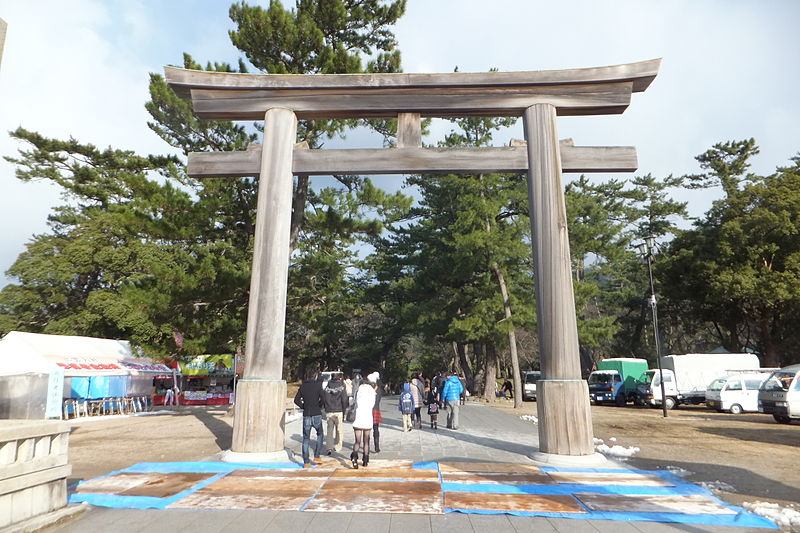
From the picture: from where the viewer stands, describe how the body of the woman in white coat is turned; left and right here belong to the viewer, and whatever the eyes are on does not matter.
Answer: facing away from the viewer

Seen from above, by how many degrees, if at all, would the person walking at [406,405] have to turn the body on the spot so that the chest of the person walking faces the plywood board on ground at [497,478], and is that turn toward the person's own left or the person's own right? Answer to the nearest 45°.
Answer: approximately 180°

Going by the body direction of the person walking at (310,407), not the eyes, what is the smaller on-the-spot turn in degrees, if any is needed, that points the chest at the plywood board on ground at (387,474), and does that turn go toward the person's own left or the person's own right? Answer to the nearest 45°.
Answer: approximately 135° to the person's own right

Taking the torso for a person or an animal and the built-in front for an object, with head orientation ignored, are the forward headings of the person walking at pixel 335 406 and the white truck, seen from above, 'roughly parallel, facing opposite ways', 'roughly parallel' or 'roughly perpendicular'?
roughly perpendicular

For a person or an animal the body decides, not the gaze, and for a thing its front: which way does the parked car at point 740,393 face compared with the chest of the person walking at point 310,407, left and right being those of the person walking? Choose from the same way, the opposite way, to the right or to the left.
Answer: to the left

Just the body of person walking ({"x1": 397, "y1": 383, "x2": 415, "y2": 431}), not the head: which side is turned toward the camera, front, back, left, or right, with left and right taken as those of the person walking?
back

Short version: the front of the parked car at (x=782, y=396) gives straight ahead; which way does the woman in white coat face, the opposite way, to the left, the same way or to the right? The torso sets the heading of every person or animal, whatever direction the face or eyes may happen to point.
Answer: to the right

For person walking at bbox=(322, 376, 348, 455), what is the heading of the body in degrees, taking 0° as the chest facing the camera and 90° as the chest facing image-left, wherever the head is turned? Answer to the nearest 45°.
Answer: approximately 180°
